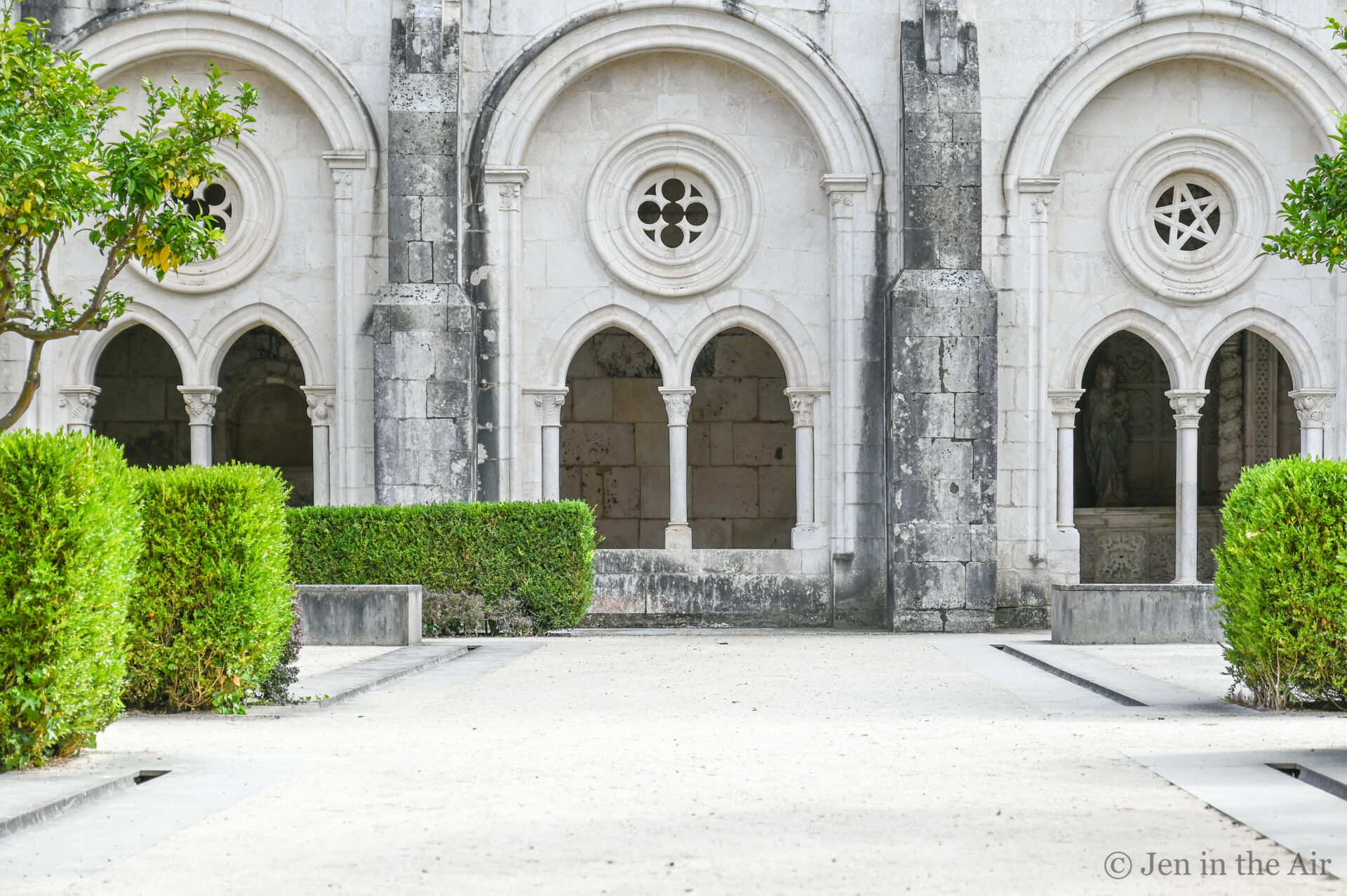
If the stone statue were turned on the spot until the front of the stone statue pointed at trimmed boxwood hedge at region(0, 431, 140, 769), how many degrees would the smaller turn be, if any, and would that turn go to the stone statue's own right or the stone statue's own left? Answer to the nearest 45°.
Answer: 0° — it already faces it

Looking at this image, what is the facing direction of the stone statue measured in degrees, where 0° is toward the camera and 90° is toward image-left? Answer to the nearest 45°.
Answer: approximately 0°

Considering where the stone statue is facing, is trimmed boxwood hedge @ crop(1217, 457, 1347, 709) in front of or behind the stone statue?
in front

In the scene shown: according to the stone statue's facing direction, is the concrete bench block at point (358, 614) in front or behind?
in front
